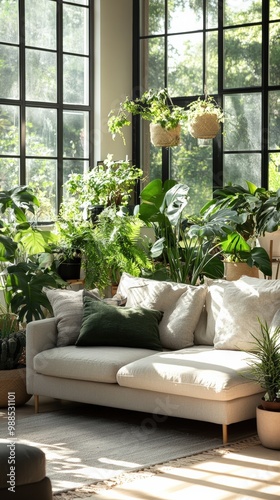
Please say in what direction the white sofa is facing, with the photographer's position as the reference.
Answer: facing the viewer and to the left of the viewer

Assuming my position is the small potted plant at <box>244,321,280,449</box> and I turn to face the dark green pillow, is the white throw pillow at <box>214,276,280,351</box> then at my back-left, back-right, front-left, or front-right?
front-right

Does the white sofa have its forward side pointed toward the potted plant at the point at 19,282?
no

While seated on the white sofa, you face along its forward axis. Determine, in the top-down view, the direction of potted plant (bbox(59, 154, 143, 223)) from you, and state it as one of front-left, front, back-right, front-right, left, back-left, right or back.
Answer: back-right

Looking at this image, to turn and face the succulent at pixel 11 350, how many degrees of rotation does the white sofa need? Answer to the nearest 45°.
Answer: approximately 90° to its right

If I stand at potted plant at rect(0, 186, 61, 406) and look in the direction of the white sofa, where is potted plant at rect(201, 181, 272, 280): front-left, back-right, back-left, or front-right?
front-left

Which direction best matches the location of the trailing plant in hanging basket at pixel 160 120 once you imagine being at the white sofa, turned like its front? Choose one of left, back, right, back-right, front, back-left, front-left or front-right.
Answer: back-right

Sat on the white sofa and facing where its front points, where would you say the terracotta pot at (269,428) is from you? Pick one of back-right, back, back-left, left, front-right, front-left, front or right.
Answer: left

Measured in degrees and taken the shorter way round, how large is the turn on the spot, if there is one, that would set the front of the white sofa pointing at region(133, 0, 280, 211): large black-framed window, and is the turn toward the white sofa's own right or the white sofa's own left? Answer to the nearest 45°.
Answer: approximately 135° to the white sofa's own right

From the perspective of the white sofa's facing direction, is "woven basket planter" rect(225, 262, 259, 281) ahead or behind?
behind

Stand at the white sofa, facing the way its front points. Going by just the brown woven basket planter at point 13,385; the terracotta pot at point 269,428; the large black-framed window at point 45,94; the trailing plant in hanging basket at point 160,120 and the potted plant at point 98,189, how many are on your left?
1

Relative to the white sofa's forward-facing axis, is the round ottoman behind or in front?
in front

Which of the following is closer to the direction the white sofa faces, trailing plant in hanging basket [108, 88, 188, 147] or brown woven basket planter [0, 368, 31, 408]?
the brown woven basket planter
